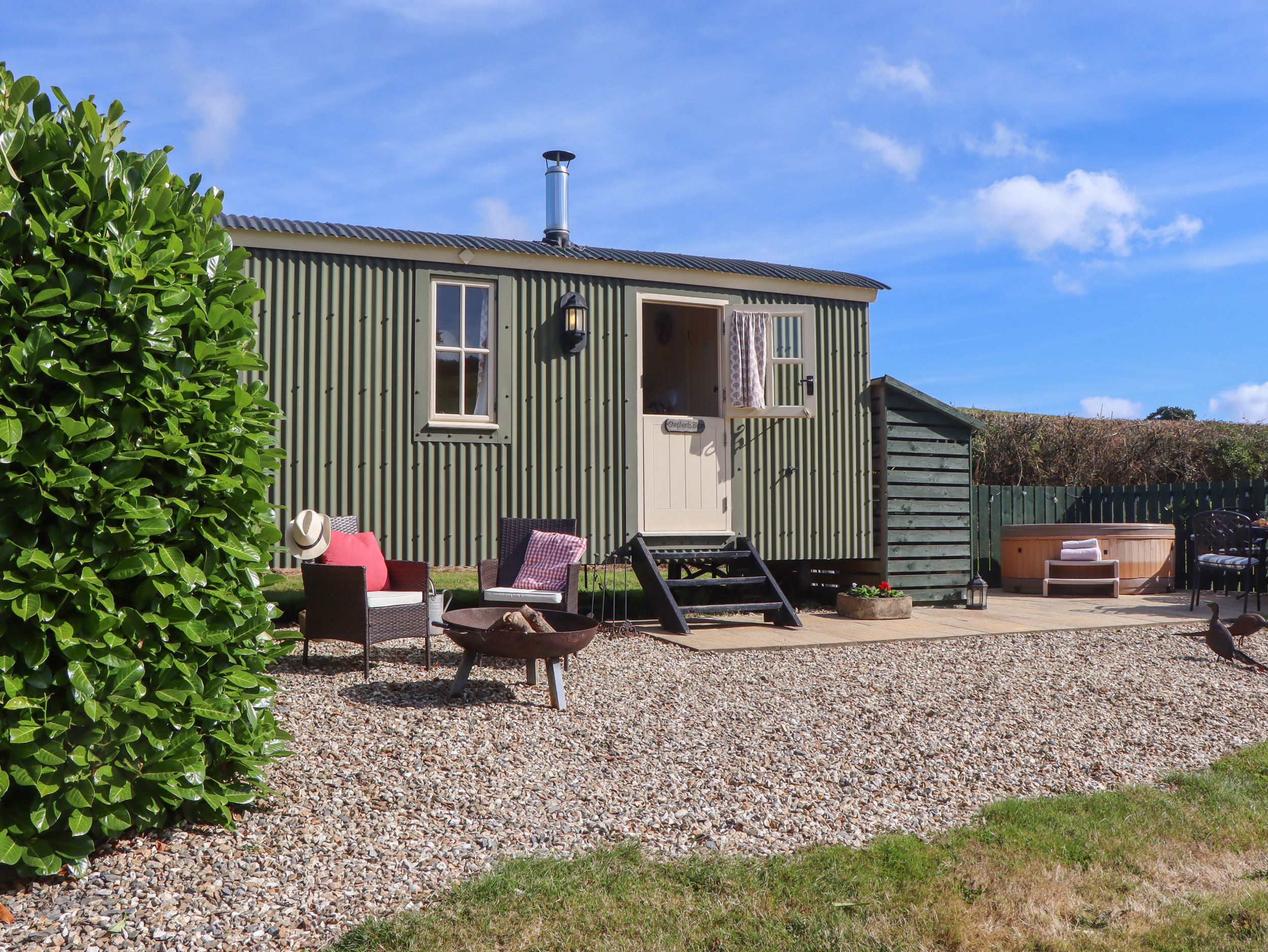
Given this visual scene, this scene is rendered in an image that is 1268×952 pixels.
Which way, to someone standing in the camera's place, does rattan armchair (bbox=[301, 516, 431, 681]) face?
facing the viewer and to the right of the viewer

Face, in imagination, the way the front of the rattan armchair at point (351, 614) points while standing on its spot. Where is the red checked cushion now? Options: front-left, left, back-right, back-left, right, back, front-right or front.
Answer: left

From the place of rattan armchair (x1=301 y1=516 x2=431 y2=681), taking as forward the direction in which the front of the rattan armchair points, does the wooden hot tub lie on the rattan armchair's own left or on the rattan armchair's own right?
on the rattan armchair's own left

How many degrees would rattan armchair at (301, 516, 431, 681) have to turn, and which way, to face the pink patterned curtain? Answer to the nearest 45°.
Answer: approximately 90° to its left

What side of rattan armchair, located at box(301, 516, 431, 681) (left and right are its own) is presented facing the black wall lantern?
left

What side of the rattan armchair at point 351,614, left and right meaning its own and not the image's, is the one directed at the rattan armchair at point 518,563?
left

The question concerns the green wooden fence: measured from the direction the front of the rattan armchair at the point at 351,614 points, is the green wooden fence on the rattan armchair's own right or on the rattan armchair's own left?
on the rattan armchair's own left

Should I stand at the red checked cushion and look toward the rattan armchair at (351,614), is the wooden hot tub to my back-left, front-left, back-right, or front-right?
back-left
